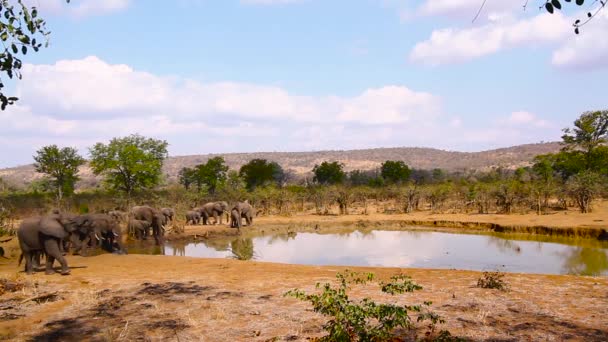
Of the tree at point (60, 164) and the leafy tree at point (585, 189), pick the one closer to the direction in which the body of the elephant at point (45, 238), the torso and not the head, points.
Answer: the leafy tree

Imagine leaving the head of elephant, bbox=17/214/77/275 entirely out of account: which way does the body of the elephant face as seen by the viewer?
to the viewer's right

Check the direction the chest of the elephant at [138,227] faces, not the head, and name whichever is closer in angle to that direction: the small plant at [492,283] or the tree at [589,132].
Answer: the small plant
